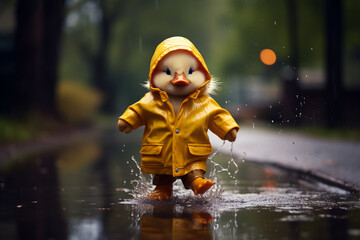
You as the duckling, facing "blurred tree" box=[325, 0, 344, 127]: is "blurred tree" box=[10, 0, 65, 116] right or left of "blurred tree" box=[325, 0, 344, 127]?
left

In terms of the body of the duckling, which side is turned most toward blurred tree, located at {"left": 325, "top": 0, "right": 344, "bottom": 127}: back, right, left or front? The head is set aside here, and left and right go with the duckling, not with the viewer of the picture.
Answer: back

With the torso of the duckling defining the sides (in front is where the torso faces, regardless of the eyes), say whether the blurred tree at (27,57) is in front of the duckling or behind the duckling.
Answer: behind

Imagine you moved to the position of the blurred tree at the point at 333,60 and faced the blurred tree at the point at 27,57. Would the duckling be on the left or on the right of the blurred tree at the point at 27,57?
left

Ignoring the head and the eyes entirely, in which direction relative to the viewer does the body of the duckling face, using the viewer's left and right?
facing the viewer
